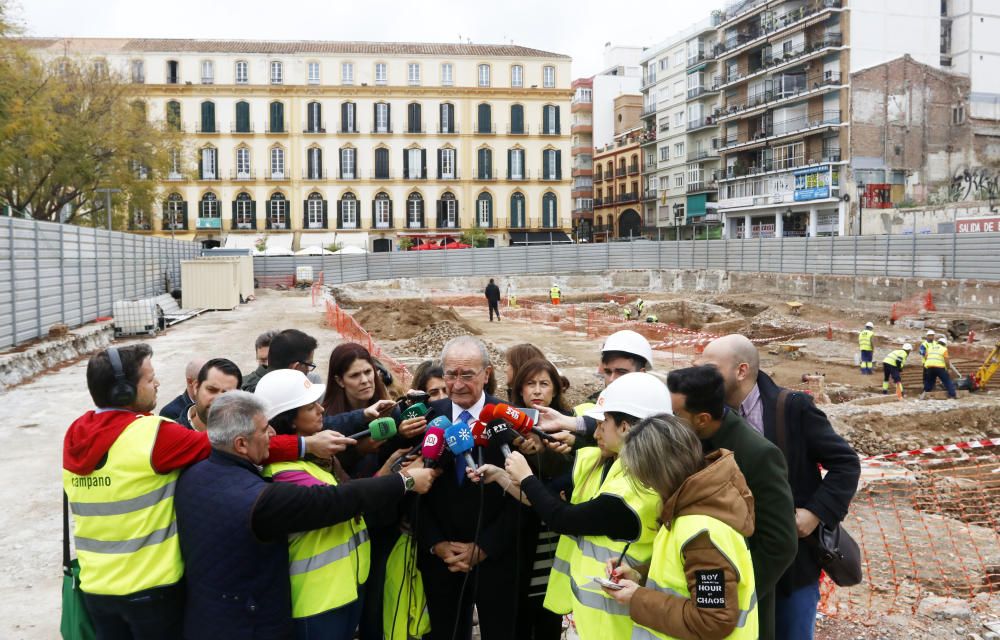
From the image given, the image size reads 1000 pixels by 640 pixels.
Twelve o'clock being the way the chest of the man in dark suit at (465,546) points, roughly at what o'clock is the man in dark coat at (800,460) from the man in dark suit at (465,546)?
the man in dark coat at (800,460) is roughly at 9 o'clock from the man in dark suit at (465,546).

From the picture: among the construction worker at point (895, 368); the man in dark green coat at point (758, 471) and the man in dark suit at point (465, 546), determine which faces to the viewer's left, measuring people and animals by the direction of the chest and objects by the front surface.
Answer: the man in dark green coat at point (758, 471)

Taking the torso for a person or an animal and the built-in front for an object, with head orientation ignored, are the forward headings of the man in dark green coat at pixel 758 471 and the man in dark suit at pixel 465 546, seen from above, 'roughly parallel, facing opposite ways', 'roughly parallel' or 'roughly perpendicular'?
roughly perpendicular

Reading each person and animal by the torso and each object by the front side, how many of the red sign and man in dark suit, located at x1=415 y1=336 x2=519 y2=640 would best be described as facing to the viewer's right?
0

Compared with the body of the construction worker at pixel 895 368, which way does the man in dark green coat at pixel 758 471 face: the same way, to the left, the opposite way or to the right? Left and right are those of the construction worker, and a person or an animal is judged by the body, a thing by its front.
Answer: the opposite way

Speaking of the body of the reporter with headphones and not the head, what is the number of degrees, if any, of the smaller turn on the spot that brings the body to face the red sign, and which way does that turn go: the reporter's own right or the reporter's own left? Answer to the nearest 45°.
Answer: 0° — they already face it

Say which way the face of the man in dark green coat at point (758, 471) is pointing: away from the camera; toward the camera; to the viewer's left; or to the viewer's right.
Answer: to the viewer's left

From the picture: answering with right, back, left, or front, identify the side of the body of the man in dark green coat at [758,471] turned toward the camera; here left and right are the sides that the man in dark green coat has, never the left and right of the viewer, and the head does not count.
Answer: left

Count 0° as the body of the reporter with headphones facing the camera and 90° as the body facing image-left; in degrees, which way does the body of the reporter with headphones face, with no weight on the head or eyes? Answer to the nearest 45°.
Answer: approximately 225°

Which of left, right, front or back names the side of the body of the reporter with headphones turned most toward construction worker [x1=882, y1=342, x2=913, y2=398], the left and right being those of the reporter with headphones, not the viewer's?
front

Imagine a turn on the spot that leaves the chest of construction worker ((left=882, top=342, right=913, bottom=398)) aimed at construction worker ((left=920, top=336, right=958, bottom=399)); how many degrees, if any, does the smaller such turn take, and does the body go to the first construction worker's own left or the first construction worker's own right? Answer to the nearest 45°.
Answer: approximately 45° to the first construction worker's own right

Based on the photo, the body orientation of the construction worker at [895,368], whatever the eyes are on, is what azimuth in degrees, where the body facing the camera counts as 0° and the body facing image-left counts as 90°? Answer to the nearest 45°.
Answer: approximately 270°

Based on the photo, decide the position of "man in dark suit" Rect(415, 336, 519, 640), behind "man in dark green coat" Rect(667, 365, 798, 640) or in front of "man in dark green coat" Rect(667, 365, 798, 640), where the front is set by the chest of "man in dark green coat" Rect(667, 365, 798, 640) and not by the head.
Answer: in front
